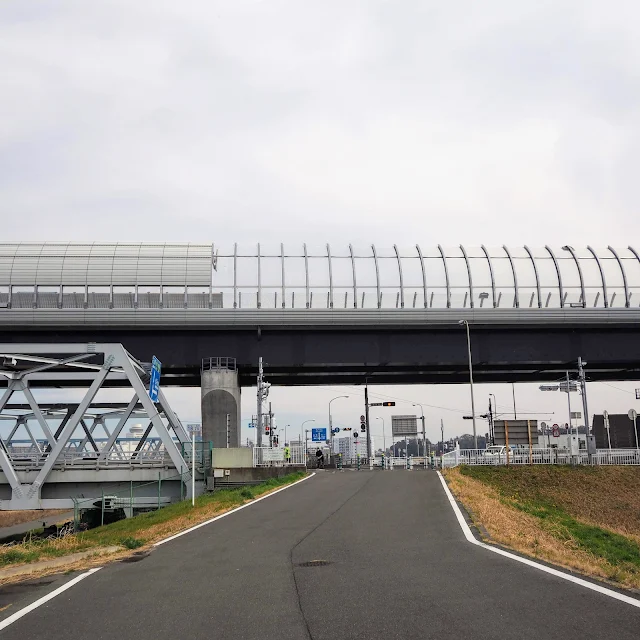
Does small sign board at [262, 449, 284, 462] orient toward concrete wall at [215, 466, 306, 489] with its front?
yes

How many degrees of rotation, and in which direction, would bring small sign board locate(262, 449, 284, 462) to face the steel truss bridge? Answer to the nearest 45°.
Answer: approximately 45° to its right

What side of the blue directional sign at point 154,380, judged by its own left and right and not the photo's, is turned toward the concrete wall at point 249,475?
left

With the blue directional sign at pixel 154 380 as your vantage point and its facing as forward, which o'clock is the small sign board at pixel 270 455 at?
The small sign board is roughly at 8 o'clock from the blue directional sign.

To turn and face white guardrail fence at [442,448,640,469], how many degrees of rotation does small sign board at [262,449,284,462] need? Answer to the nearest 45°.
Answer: approximately 90° to its left

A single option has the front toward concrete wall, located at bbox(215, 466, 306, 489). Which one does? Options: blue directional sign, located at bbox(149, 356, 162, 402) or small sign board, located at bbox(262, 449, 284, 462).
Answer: the small sign board
